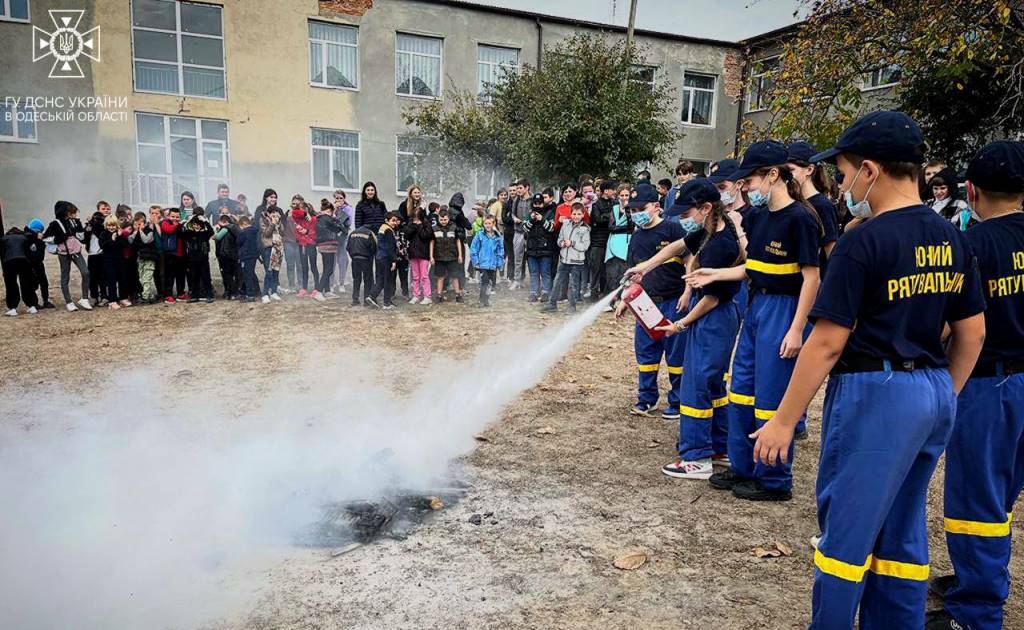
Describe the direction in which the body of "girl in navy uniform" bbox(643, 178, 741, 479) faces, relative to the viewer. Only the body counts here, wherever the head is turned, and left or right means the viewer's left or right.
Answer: facing to the left of the viewer

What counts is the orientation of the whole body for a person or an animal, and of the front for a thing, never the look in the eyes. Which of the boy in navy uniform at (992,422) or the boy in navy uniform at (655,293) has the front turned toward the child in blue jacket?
the boy in navy uniform at (992,422)

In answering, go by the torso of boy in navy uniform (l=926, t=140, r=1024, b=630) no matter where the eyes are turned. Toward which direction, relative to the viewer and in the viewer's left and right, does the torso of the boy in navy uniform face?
facing away from the viewer and to the left of the viewer

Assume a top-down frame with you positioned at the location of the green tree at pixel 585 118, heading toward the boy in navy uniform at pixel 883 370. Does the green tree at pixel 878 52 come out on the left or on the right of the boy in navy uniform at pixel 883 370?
left

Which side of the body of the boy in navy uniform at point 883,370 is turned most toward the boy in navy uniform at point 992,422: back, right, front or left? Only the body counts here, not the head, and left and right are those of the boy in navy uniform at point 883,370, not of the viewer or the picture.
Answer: right

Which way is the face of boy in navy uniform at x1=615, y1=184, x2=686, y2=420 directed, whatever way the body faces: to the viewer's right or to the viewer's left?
to the viewer's left

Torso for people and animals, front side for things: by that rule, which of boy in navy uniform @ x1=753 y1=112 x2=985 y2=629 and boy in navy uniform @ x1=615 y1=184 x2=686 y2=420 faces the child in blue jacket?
the boy in navy uniform @ x1=753 y1=112 x2=985 y2=629

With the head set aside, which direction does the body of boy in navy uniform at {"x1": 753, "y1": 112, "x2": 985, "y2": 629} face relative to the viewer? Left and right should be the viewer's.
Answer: facing away from the viewer and to the left of the viewer

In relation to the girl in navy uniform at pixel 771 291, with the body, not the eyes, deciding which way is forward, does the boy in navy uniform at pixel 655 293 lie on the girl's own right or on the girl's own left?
on the girl's own right

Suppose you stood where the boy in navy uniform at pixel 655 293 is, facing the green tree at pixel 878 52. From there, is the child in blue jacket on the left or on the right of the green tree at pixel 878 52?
left
